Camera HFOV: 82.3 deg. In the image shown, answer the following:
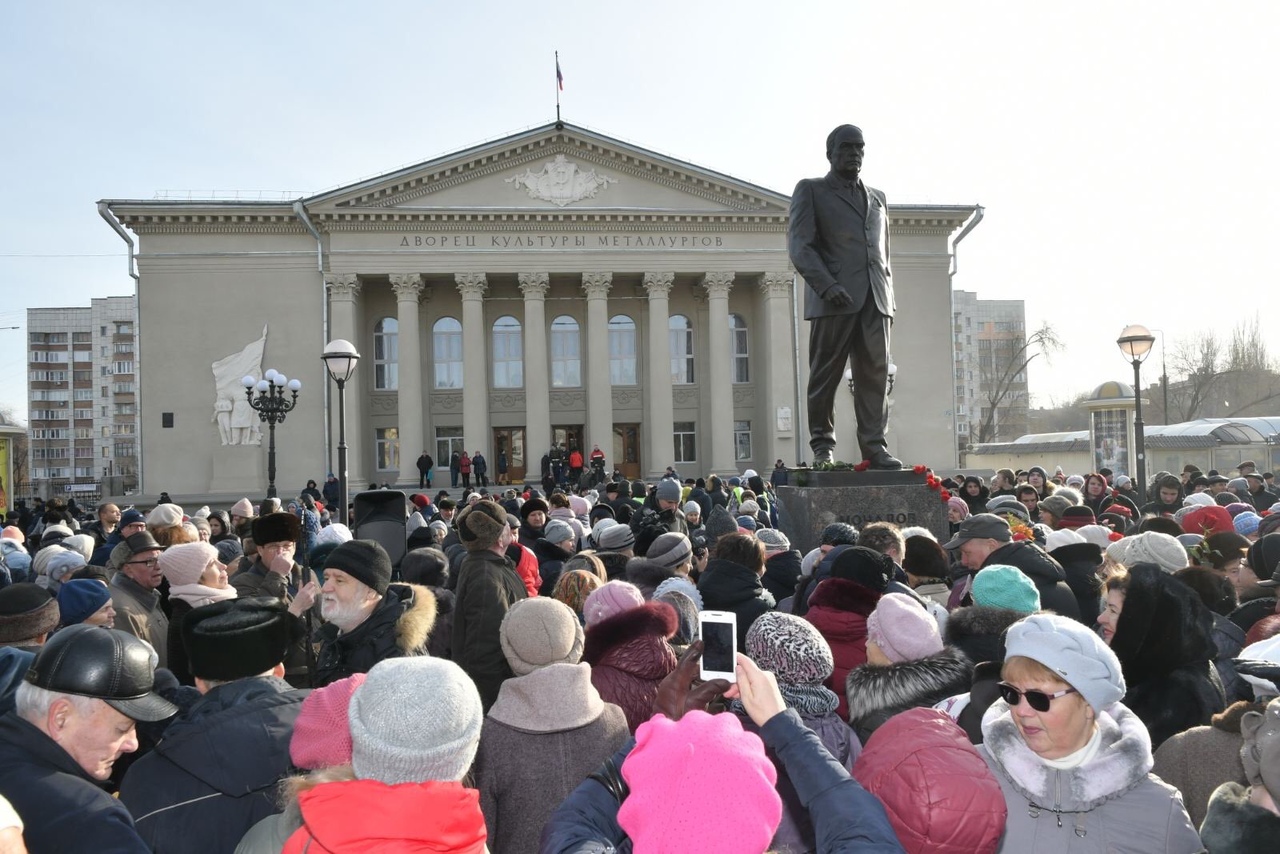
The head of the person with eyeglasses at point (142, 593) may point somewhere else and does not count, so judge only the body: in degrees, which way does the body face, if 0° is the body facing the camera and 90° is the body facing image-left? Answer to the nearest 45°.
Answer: approximately 315°

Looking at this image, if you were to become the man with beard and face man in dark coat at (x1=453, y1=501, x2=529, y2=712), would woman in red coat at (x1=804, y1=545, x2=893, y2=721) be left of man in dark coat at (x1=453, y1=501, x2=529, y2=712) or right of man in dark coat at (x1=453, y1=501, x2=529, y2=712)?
right

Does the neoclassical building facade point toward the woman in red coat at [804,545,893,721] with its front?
yes

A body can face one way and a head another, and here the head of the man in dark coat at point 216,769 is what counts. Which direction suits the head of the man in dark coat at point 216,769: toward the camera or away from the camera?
away from the camera
